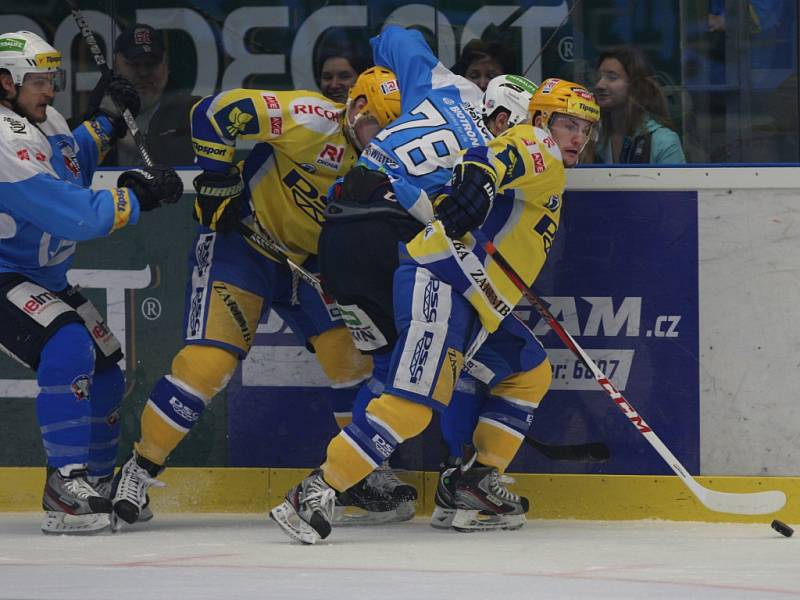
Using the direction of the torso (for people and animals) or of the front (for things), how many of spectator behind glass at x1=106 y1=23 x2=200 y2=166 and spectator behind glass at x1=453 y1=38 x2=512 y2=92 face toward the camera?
2

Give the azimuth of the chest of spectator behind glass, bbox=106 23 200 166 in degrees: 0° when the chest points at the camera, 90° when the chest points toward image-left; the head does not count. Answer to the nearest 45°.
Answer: approximately 0°

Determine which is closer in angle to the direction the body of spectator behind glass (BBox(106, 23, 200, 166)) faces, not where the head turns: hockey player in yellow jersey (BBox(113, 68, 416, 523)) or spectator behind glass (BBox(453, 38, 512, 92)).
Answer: the hockey player in yellow jersey

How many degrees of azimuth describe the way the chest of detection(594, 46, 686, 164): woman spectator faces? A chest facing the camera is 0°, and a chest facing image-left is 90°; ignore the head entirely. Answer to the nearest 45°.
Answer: approximately 45°

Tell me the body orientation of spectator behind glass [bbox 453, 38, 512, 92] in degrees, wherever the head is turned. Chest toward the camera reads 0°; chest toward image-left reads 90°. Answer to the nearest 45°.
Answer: approximately 0°

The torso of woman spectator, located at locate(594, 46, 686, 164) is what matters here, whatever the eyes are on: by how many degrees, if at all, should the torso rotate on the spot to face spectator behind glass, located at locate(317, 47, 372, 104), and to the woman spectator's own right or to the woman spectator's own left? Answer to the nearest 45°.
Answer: approximately 45° to the woman spectator's own right

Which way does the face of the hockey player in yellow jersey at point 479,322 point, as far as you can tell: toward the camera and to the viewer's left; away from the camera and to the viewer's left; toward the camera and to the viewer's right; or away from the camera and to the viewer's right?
toward the camera and to the viewer's right

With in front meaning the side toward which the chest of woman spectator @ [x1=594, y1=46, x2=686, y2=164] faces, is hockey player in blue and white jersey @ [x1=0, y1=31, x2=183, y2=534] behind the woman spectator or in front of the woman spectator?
in front

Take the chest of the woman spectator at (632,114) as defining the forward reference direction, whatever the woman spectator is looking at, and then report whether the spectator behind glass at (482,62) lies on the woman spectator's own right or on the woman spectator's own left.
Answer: on the woman spectator's own right
